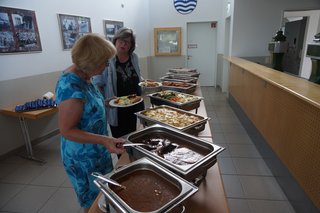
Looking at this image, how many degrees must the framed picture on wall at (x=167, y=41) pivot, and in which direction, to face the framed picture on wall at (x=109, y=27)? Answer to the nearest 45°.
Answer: approximately 45° to its right

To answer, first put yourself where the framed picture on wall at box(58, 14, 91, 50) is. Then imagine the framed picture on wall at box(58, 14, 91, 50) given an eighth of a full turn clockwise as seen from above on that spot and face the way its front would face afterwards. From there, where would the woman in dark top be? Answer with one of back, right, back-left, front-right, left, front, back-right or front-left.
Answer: front

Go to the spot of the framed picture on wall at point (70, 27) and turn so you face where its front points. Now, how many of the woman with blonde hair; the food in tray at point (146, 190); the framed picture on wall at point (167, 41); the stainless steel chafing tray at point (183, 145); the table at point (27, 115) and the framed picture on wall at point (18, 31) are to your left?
1

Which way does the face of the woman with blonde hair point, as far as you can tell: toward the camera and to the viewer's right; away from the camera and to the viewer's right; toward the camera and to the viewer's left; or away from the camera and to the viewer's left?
away from the camera and to the viewer's right

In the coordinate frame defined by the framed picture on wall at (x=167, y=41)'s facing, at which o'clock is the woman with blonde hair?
The woman with blonde hair is roughly at 12 o'clock from the framed picture on wall.

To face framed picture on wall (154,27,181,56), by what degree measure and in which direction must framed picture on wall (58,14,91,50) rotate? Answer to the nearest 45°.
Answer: approximately 90° to its left

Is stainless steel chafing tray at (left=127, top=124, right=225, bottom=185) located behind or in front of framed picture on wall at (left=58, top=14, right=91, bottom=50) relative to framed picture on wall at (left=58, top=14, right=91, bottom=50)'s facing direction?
in front

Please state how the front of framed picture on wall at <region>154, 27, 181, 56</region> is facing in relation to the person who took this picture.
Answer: facing the viewer

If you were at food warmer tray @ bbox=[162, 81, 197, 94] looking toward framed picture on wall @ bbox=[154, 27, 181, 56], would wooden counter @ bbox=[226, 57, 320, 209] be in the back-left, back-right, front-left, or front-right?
back-right

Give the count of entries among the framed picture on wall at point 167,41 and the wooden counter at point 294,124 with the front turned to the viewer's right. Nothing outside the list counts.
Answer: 0

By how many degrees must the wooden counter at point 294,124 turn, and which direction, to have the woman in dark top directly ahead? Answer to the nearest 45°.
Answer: approximately 45° to its right

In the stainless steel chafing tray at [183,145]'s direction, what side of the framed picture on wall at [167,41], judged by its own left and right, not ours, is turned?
front

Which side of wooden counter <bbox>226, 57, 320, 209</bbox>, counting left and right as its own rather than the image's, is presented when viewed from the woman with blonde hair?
front

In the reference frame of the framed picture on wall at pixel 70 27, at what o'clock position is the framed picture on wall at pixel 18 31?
the framed picture on wall at pixel 18 31 is roughly at 3 o'clock from the framed picture on wall at pixel 70 27.

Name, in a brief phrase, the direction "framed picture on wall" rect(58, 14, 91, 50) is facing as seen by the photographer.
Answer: facing the viewer and to the right of the viewer

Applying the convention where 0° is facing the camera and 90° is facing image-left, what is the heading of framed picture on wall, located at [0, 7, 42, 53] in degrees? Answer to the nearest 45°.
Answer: approximately 315°
